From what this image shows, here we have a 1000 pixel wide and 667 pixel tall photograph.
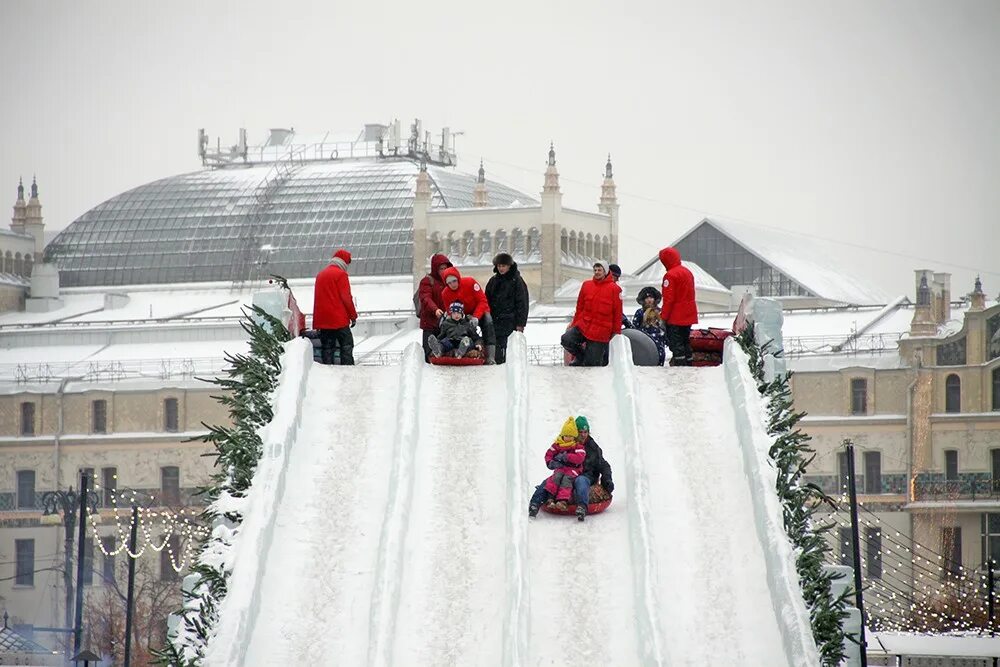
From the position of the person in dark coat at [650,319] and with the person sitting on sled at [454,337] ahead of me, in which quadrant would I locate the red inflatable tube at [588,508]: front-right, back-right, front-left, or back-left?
front-left

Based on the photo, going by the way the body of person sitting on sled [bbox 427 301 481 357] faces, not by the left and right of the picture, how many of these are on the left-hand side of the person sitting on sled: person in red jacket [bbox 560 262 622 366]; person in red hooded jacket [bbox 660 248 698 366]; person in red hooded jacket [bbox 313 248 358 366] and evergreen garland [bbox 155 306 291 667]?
2

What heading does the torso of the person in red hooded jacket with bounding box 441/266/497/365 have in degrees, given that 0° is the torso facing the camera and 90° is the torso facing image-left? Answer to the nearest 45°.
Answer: approximately 45°

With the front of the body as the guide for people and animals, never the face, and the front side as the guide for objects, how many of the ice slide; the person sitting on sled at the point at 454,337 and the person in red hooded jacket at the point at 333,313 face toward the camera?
2

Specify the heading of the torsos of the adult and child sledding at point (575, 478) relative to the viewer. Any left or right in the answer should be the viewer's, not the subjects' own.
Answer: facing the viewer and to the left of the viewer

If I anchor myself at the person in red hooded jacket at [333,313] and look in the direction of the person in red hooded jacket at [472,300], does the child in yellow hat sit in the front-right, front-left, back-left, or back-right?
front-right

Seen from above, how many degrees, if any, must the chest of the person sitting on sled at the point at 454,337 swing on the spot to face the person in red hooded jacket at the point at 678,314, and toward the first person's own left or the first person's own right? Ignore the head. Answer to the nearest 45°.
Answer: approximately 90° to the first person's own left

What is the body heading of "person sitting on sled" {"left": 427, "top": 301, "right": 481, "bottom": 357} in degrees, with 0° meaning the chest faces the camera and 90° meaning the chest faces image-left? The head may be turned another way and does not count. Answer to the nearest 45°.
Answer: approximately 0°

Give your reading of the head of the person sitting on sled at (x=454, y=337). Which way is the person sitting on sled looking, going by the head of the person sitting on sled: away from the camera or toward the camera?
toward the camera

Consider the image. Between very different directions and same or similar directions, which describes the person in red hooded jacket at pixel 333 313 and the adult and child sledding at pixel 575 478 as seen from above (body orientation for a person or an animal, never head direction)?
very different directions

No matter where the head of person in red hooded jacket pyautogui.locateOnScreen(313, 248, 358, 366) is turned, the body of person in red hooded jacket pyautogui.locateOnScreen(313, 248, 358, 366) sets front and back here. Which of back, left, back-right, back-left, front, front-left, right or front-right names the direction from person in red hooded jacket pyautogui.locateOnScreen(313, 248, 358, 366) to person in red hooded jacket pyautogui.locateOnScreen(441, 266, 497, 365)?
front-right
